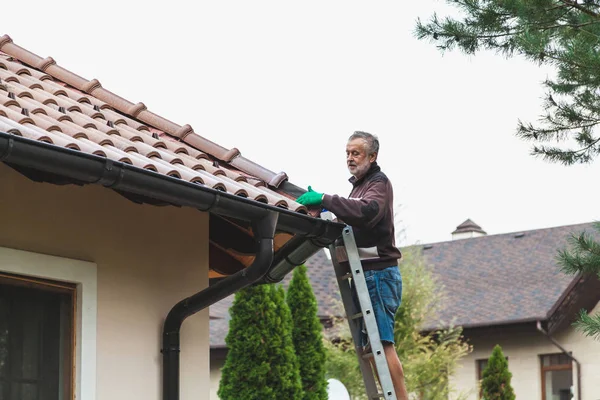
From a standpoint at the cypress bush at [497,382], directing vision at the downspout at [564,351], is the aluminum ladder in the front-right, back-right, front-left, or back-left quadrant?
back-right

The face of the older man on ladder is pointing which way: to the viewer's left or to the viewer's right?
to the viewer's left

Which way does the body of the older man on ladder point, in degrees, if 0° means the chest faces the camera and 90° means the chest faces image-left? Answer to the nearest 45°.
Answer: approximately 90°

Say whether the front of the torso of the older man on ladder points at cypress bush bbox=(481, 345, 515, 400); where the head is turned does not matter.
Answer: no

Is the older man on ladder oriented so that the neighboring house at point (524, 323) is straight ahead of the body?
no
